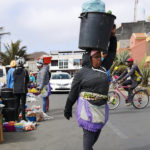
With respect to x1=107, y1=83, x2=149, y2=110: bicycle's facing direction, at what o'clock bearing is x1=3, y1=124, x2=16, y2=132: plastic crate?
The plastic crate is roughly at 10 o'clock from the bicycle.

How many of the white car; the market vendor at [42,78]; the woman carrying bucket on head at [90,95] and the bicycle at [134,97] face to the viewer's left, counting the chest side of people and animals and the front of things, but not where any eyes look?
2

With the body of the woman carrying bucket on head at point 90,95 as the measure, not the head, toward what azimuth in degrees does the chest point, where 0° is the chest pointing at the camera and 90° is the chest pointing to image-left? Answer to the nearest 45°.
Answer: approximately 315°

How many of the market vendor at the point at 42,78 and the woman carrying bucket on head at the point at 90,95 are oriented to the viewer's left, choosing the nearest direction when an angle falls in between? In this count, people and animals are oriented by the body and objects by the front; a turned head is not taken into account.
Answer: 1

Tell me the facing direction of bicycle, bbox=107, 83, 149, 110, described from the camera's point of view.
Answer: facing to the left of the viewer

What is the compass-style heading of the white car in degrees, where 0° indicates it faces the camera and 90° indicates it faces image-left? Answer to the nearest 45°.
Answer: approximately 0°

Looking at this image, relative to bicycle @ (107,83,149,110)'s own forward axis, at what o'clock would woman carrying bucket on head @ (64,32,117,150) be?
The woman carrying bucket on head is roughly at 9 o'clock from the bicycle.

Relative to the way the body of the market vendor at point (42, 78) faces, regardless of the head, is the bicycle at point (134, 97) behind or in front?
behind
